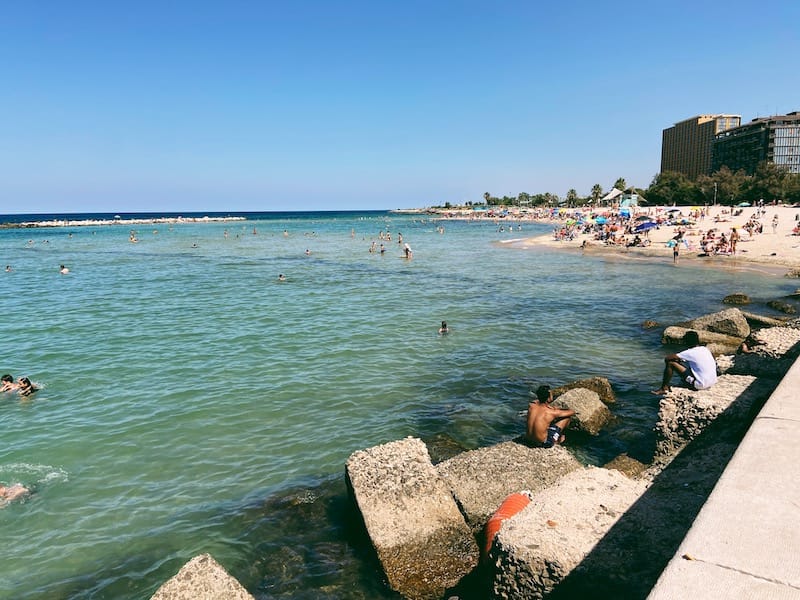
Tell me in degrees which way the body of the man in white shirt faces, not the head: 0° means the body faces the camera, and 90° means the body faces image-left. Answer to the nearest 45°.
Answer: approximately 90°

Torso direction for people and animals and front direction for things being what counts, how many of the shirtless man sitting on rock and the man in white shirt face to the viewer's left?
1

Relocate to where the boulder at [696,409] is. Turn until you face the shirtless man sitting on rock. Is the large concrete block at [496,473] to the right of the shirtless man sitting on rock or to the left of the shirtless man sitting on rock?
left

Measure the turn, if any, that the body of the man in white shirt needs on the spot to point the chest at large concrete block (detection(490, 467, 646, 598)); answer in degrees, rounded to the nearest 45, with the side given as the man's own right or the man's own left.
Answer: approximately 90° to the man's own left

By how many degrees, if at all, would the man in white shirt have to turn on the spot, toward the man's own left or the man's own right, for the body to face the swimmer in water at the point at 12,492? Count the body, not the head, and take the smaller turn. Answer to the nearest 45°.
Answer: approximately 45° to the man's own left

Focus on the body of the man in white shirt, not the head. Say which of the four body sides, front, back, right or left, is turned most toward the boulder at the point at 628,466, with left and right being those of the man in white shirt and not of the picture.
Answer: left

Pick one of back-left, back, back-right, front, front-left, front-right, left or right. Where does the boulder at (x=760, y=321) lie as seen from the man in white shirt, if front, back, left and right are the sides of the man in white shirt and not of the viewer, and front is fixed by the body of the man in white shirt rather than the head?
right

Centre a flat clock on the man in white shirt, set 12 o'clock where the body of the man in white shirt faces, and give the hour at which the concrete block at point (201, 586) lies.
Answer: The concrete block is roughly at 10 o'clock from the man in white shirt.

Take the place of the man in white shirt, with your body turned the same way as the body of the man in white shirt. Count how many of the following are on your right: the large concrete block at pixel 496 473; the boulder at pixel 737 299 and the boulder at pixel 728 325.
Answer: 2

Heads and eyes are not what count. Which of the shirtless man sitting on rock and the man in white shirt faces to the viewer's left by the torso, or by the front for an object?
the man in white shirt
